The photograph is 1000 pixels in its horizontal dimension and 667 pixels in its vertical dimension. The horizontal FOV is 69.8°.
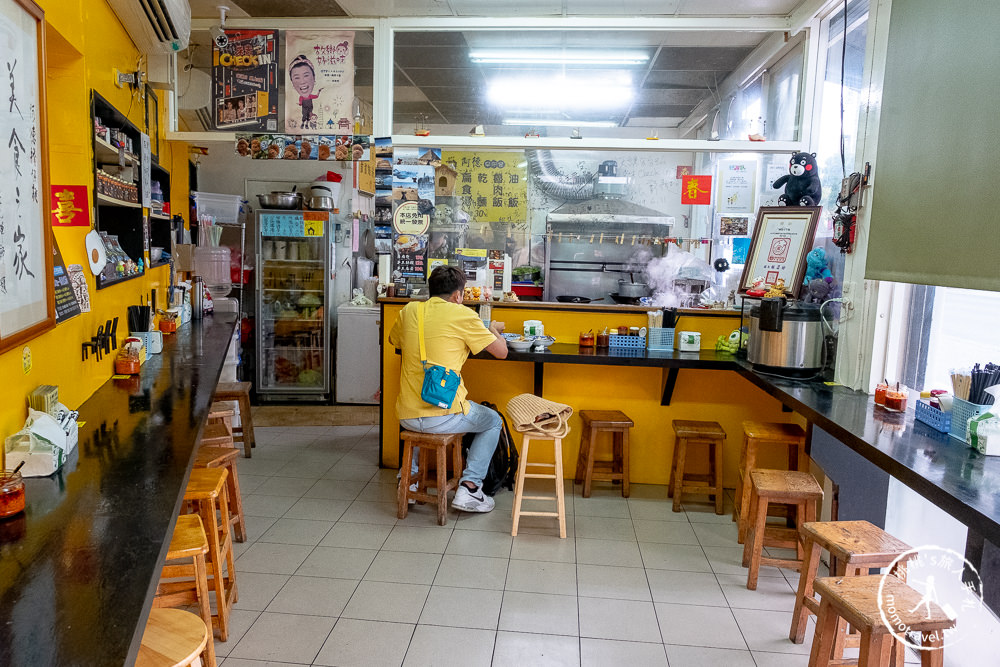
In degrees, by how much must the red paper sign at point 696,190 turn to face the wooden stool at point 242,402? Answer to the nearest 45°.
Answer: approximately 90° to its right

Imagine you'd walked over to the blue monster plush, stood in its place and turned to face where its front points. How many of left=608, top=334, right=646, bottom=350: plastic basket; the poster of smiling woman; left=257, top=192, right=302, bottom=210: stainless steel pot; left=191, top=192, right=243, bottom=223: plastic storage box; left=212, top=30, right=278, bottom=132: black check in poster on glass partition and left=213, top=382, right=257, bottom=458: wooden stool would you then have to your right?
6

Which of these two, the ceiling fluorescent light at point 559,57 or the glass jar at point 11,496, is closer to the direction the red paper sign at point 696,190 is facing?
the glass jar

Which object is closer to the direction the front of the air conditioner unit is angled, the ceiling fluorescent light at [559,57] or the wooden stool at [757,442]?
the wooden stool

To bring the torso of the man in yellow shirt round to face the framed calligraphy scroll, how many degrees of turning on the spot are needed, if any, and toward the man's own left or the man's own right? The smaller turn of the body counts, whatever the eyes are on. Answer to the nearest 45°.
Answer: approximately 180°

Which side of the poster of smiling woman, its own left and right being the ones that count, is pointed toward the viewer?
front

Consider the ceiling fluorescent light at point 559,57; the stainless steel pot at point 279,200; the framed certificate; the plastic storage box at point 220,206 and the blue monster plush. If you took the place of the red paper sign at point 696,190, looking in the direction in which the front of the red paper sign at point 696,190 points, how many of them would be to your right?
3

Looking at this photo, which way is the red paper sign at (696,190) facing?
toward the camera

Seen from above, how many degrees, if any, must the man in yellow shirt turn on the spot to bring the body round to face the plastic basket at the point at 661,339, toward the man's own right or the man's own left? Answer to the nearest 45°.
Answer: approximately 45° to the man's own right

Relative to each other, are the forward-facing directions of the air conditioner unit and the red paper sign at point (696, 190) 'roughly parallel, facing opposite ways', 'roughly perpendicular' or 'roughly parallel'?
roughly perpendicular

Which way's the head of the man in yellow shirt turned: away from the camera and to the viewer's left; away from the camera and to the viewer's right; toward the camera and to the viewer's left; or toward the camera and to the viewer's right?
away from the camera and to the viewer's right

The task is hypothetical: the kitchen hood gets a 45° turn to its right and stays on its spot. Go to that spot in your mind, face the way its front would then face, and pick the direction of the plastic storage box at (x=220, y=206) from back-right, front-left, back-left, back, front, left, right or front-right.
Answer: front-right

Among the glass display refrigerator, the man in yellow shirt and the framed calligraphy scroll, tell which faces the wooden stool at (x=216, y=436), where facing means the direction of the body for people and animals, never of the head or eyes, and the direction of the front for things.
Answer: the glass display refrigerator

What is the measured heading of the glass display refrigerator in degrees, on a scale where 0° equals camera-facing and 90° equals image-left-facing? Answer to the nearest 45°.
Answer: approximately 0°

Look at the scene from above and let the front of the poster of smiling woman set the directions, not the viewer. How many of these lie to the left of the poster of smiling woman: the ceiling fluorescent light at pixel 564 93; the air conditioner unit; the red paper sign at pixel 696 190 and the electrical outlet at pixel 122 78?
2

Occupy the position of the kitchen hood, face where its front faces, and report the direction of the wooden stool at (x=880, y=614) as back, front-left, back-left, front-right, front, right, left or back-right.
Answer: front
